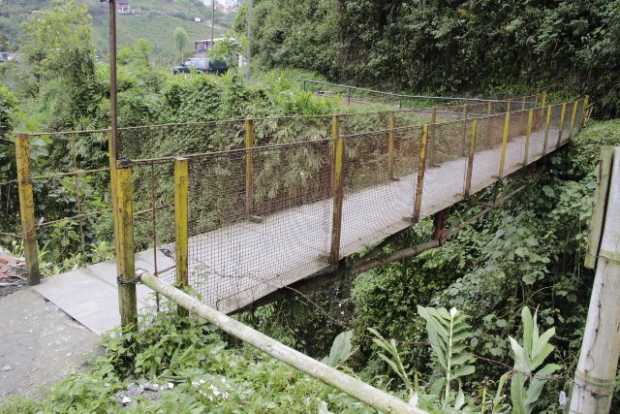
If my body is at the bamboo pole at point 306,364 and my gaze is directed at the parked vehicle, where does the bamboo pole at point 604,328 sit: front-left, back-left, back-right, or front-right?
back-right

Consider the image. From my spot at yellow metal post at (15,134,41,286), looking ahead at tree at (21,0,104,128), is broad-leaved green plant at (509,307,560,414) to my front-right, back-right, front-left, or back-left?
back-right

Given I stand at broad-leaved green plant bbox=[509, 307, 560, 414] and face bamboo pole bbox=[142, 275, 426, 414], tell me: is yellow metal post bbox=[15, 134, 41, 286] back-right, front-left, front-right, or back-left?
front-right
